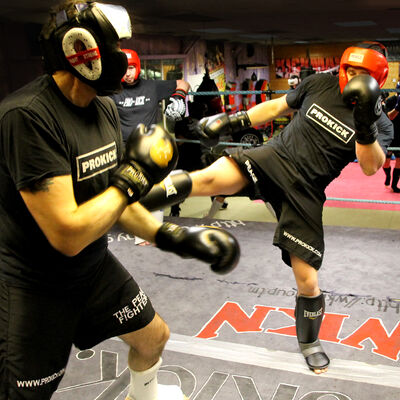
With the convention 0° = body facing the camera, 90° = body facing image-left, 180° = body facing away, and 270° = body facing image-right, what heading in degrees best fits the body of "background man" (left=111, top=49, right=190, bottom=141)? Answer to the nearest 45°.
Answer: approximately 0°
